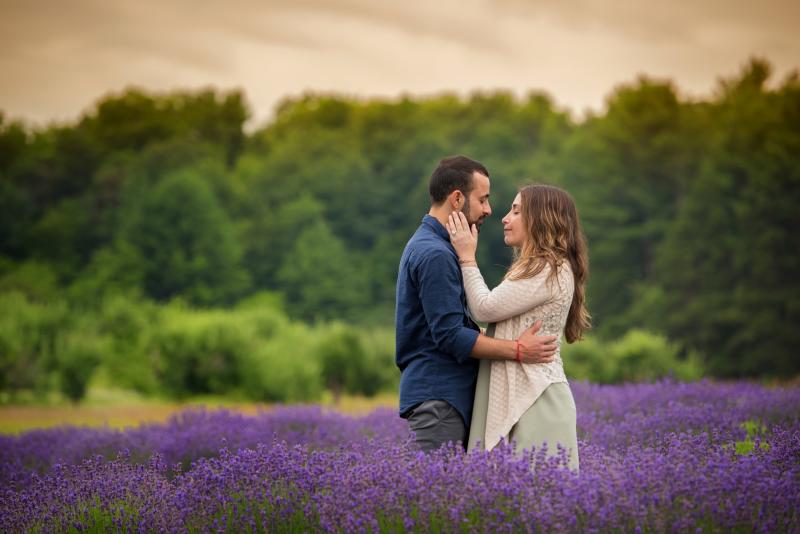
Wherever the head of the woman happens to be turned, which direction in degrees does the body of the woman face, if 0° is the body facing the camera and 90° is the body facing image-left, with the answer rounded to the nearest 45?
approximately 90°

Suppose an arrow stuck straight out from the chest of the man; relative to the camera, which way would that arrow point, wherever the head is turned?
to the viewer's right

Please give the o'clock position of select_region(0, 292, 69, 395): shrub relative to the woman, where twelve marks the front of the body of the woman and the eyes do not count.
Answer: The shrub is roughly at 2 o'clock from the woman.

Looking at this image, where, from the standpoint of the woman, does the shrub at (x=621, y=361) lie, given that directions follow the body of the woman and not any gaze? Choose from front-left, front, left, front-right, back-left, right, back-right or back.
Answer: right

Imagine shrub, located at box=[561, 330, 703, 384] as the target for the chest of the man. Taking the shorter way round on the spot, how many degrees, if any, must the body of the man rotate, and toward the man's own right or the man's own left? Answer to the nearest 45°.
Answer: approximately 90° to the man's own left

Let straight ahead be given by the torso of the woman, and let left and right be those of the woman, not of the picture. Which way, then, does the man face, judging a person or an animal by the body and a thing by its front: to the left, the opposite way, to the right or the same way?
the opposite way

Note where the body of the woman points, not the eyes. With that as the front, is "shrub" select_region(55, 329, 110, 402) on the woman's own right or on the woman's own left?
on the woman's own right

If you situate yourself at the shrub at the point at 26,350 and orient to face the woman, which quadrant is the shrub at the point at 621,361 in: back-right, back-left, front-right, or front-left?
front-left

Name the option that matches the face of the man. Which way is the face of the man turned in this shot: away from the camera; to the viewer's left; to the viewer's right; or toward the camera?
to the viewer's right

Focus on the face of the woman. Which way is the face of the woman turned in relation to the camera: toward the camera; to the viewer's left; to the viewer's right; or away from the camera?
to the viewer's left

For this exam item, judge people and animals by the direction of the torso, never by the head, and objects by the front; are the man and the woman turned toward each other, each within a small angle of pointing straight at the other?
yes
